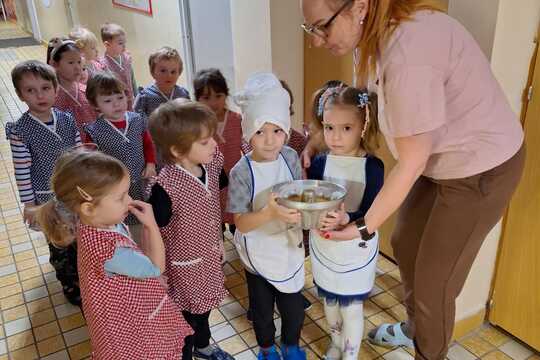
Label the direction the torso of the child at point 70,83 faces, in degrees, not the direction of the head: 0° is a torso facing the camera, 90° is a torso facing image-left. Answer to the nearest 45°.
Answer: approximately 315°

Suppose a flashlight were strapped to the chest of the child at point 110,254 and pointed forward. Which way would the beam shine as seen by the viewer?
to the viewer's right

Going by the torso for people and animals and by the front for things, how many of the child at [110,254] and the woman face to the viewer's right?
1

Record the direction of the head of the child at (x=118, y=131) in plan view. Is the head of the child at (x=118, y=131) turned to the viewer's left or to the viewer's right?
to the viewer's right

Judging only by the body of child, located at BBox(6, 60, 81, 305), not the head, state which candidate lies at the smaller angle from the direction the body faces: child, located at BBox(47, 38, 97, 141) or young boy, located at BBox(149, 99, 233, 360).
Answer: the young boy

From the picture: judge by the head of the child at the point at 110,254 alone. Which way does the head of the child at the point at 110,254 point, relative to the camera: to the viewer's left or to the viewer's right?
to the viewer's right

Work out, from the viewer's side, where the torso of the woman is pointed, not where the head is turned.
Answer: to the viewer's left

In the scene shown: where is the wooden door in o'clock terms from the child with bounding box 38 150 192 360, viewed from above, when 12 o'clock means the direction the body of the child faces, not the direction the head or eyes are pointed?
The wooden door is roughly at 12 o'clock from the child.

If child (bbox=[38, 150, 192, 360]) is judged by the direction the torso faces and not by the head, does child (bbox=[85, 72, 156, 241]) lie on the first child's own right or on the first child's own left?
on the first child's own left
